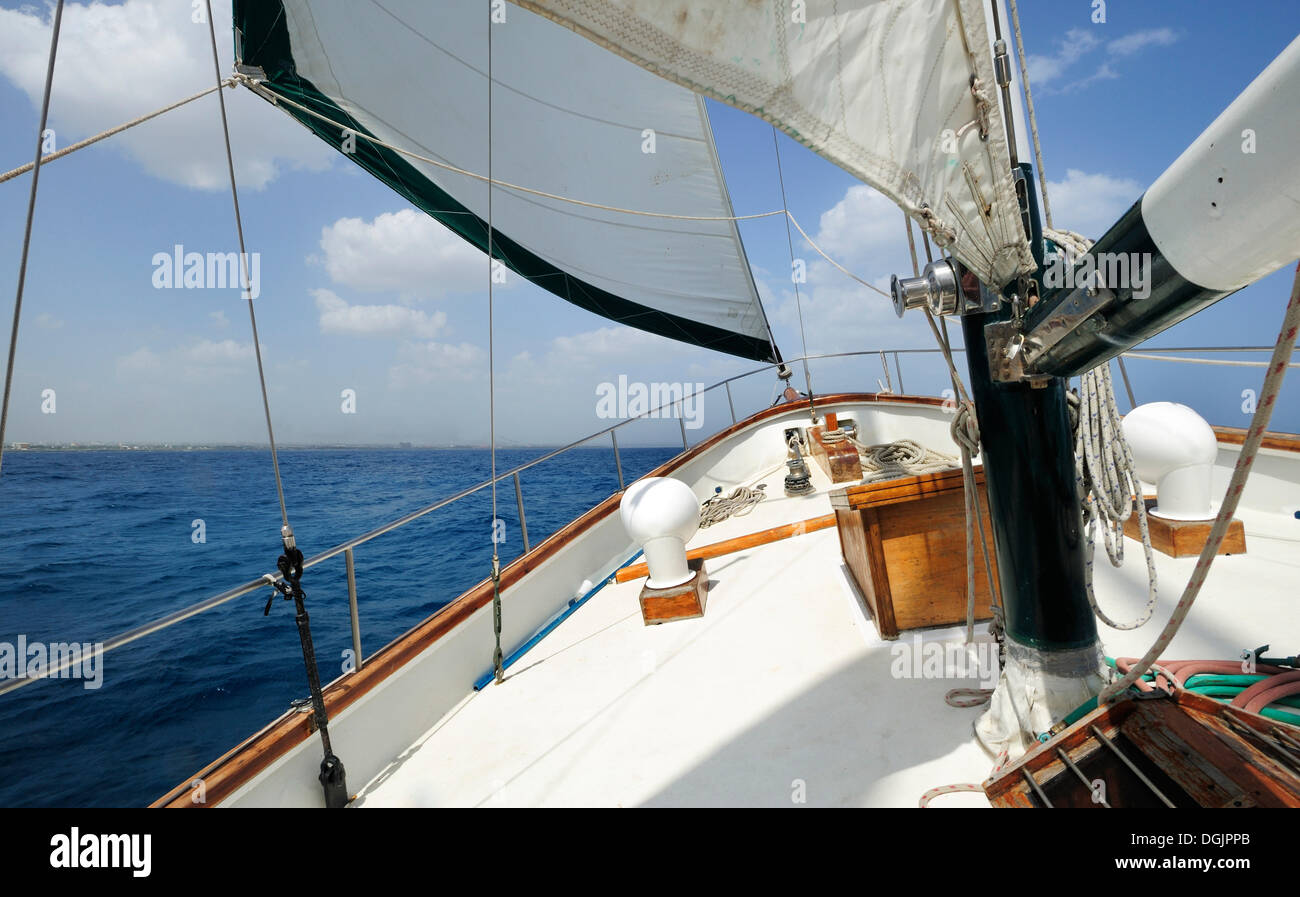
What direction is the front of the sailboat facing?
away from the camera
